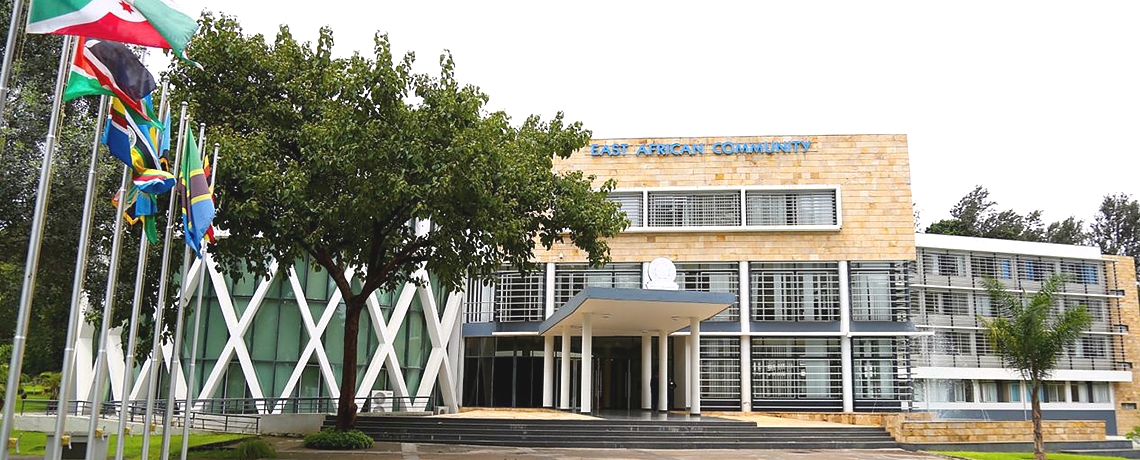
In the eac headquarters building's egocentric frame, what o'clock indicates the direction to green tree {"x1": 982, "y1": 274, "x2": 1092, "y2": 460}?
The green tree is roughly at 11 o'clock from the eac headquarters building.

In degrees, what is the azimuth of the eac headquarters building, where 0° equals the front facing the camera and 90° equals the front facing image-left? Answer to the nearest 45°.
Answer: approximately 0°

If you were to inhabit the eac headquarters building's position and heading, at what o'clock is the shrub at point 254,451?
The shrub is roughly at 1 o'clock from the eac headquarters building.

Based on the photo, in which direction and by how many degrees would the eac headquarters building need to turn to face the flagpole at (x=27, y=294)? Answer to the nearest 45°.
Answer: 0° — it already faces it

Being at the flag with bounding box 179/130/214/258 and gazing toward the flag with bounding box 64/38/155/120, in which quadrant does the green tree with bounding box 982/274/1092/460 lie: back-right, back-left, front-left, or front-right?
back-left

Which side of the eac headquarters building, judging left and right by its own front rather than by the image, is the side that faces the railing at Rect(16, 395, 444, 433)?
right

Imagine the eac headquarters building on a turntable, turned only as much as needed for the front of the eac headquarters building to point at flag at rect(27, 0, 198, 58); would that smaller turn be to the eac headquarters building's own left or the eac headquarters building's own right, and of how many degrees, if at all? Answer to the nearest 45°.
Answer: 0° — it already faces it
